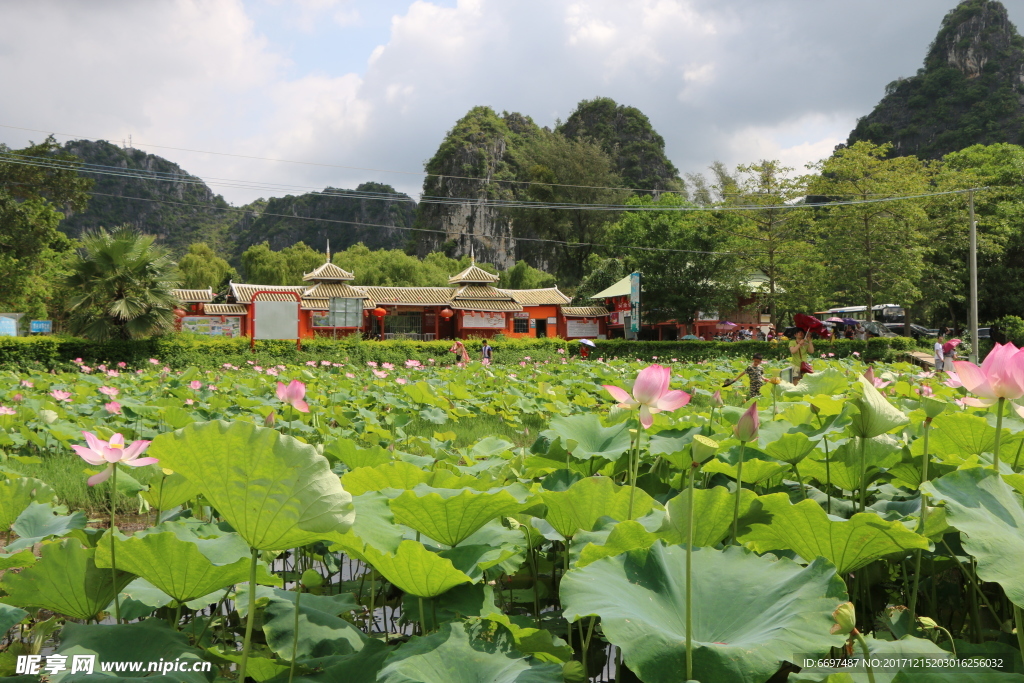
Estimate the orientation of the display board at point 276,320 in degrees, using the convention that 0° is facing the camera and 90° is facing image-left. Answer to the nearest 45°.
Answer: approximately 0°

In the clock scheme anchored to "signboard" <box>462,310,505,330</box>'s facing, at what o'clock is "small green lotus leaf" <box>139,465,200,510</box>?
The small green lotus leaf is roughly at 12 o'clock from the signboard.

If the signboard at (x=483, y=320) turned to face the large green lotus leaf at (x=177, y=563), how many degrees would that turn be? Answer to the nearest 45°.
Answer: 0° — it already faces it

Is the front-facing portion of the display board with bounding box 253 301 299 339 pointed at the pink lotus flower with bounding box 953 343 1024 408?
yes

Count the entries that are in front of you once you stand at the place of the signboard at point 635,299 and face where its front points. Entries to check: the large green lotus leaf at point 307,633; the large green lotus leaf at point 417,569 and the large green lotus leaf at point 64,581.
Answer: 3
